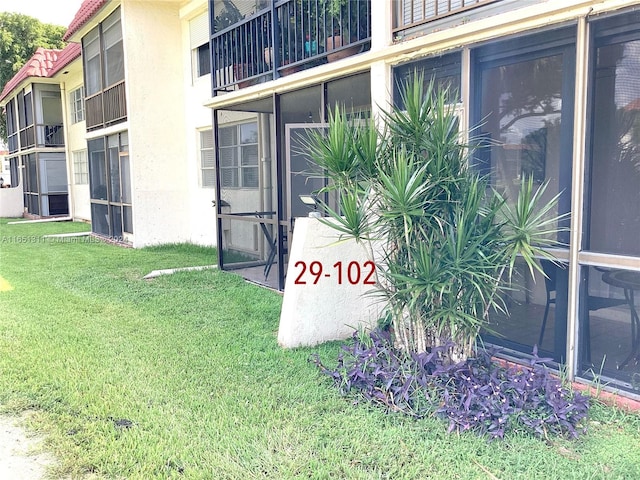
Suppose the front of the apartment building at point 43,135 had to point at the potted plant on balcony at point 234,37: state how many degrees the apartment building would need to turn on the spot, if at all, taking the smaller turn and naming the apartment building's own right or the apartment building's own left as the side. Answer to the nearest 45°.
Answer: approximately 45° to the apartment building's own left

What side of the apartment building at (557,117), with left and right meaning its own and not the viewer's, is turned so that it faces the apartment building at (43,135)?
right

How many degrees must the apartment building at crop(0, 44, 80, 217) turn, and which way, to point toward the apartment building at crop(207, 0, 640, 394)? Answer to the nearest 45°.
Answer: approximately 45° to its left

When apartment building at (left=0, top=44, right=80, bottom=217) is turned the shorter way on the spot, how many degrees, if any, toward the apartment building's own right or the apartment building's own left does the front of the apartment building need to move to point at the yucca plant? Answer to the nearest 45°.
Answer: approximately 45° to the apartment building's own left

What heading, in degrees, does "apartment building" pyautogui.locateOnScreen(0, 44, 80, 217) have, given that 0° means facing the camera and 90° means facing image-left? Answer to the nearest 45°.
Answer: approximately 45°

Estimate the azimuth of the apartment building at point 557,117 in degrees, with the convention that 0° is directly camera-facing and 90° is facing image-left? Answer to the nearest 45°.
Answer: approximately 45°
